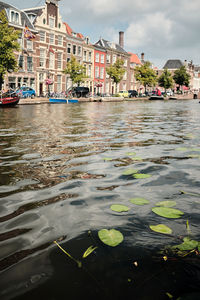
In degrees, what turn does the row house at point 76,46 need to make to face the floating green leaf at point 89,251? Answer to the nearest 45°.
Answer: approximately 45° to its right

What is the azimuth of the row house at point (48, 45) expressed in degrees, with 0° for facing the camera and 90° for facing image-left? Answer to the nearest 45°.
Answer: approximately 315°

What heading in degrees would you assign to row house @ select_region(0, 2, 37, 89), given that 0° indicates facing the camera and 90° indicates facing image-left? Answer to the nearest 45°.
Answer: approximately 315°
